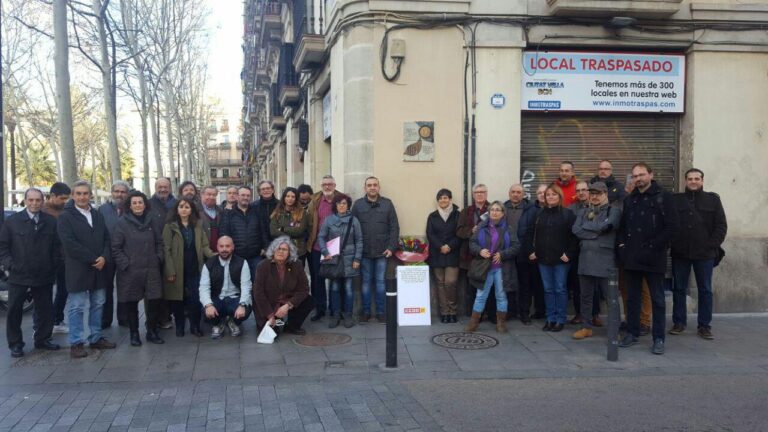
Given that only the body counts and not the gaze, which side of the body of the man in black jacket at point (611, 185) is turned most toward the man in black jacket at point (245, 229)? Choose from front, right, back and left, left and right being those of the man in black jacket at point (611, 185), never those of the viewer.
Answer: right

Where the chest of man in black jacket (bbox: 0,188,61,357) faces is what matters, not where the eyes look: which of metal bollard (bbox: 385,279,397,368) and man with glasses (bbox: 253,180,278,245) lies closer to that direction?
the metal bollard

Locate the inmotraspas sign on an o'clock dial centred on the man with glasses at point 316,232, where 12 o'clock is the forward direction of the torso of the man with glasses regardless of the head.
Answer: The inmotraspas sign is roughly at 9 o'clock from the man with glasses.

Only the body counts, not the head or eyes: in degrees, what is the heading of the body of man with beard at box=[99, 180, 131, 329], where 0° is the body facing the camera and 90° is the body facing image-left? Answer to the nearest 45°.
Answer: approximately 315°

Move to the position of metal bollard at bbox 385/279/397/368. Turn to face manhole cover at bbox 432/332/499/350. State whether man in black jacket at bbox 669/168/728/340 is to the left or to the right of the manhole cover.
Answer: right

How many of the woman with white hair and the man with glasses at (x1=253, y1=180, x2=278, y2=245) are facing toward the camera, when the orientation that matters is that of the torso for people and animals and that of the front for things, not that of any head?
2

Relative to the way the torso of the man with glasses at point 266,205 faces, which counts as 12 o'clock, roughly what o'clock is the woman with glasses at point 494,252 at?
The woman with glasses is roughly at 10 o'clock from the man with glasses.

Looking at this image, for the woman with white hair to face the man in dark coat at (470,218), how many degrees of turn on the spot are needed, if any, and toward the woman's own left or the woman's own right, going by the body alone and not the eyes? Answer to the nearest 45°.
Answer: approximately 90° to the woman's own left
